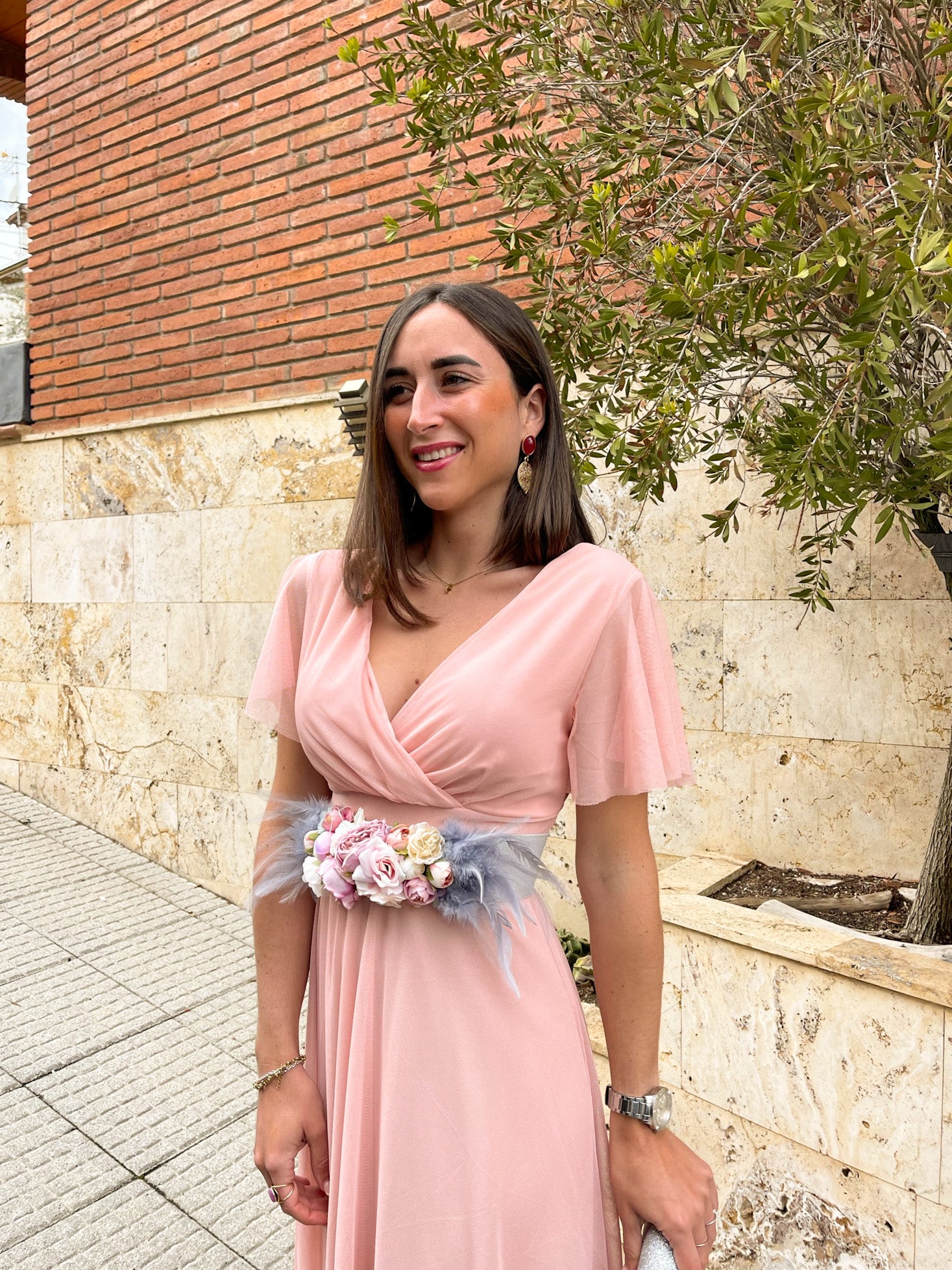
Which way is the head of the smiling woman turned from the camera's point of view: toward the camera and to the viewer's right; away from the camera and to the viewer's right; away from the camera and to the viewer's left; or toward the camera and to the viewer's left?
toward the camera and to the viewer's left

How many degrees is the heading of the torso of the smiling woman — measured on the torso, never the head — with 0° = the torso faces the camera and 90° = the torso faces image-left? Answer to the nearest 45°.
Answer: approximately 45°

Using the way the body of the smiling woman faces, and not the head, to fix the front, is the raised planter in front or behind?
behind
